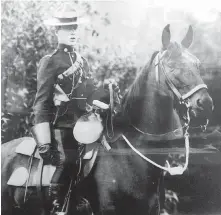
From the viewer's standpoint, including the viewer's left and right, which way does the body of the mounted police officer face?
facing the viewer and to the right of the viewer

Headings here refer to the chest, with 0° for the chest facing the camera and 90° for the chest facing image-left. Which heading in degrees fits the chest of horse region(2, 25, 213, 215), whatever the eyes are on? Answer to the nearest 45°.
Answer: approximately 315°
